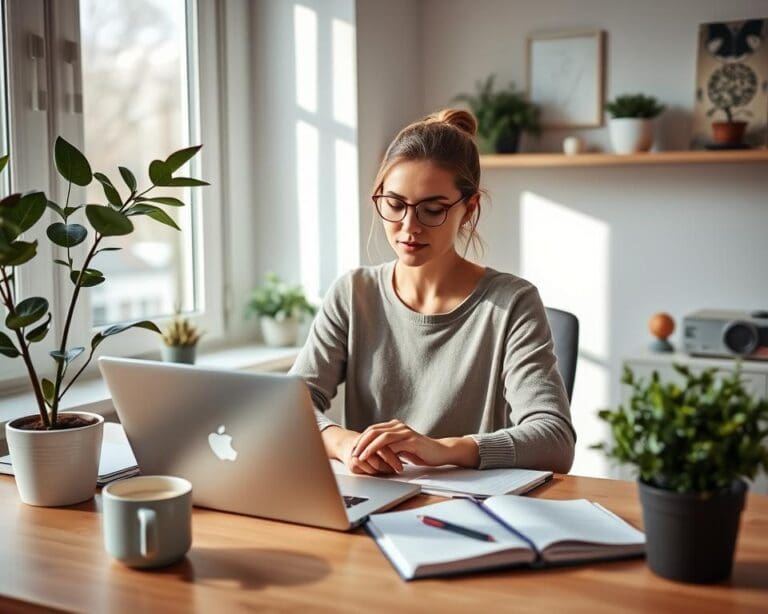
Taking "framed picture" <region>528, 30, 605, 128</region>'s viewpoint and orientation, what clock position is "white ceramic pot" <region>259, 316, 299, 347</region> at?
The white ceramic pot is roughly at 2 o'clock from the framed picture.

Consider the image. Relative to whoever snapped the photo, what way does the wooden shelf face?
facing the viewer

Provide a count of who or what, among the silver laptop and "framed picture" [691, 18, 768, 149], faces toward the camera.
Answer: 1

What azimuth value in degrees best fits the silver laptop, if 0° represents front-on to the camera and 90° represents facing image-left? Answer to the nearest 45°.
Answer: approximately 225°

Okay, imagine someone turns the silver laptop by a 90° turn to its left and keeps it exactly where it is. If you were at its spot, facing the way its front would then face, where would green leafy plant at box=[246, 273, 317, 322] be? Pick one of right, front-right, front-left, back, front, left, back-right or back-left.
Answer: front-right

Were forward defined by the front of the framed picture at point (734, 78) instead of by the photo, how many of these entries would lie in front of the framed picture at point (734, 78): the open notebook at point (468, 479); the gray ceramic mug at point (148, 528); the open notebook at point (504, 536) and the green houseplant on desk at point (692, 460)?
4

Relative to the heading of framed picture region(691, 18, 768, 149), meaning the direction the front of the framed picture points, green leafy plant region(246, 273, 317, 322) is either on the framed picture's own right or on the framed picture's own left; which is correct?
on the framed picture's own right

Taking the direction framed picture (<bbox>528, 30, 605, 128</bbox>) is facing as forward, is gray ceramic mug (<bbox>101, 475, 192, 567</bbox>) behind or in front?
in front

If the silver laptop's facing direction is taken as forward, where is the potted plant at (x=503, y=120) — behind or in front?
in front

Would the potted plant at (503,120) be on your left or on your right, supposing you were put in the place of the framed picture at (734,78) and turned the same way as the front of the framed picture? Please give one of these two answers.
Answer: on your right

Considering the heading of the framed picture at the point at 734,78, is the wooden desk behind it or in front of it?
in front

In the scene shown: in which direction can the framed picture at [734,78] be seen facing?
toward the camera

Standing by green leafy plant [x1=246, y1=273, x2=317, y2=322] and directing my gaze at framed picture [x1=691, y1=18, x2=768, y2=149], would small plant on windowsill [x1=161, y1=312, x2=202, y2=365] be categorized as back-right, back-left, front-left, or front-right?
back-right

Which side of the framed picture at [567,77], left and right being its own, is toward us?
front

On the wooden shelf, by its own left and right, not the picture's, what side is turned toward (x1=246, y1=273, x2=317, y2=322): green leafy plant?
right
